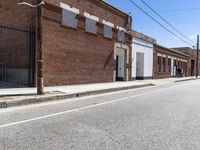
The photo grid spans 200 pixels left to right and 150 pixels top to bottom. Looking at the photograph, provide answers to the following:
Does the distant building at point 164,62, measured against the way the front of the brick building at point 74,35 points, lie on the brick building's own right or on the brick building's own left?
on the brick building's own left

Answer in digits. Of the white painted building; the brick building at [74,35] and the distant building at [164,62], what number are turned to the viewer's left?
0

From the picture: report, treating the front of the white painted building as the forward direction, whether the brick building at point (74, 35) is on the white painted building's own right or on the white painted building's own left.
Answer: on the white painted building's own right

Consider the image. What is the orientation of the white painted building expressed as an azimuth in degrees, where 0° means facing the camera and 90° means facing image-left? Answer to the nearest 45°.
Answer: approximately 315°

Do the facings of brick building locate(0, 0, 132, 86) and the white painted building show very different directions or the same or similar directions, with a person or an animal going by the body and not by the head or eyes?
same or similar directions

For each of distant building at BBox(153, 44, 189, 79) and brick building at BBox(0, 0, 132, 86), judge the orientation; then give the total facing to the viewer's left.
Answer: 0

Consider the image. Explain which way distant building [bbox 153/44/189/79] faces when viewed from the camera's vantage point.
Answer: facing the viewer and to the right of the viewer

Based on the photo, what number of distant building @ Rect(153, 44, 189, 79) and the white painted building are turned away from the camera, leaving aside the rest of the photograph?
0

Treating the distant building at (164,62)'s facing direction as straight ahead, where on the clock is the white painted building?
The white painted building is roughly at 2 o'clock from the distant building.

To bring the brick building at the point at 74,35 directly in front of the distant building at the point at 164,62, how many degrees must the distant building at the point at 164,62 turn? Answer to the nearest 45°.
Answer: approximately 45° to its right

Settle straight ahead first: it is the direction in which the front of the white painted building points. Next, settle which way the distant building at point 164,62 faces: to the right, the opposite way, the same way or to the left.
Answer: the same way
